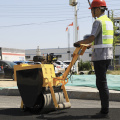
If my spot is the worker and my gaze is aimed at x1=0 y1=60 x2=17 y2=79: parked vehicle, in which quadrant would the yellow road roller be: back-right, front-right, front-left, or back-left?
front-left

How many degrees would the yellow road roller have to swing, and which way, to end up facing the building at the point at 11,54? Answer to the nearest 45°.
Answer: approximately 45° to its right

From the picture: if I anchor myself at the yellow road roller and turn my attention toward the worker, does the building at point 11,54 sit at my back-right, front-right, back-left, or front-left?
back-left

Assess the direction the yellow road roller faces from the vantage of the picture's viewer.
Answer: facing away from the viewer and to the left of the viewer

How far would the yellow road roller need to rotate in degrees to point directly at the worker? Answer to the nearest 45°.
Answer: approximately 135° to its right

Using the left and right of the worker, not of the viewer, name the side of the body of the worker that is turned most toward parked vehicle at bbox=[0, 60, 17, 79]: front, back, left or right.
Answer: front

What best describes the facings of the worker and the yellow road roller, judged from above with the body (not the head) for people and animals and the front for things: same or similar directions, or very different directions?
same or similar directions

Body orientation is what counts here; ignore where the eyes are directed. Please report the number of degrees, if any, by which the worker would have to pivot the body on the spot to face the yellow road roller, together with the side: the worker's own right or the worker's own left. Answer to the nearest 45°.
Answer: approximately 45° to the worker's own left

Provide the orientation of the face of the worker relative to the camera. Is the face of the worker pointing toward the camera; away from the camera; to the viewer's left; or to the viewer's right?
to the viewer's left

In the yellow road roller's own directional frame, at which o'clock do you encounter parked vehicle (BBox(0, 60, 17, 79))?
The parked vehicle is roughly at 1 o'clock from the yellow road roller.

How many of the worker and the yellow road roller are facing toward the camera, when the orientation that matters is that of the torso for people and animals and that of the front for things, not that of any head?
0

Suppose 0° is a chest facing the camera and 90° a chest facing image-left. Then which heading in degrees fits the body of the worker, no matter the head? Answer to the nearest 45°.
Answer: approximately 135°
